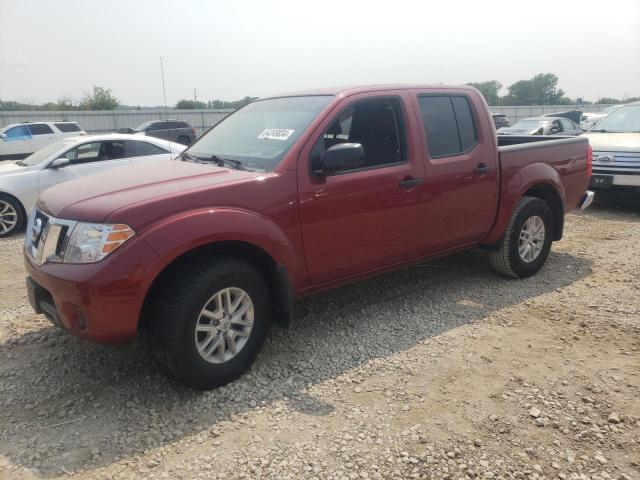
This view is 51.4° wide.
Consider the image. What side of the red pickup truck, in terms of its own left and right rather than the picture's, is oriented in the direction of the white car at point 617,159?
back

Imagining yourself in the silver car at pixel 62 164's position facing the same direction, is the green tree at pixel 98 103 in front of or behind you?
behind

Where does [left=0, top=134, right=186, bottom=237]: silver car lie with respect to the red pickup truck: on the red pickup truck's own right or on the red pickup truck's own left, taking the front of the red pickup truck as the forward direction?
on the red pickup truck's own right

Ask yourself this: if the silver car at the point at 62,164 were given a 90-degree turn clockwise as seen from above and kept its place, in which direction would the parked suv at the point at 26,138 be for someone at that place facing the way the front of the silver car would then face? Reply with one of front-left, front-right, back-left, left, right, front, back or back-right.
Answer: front-right

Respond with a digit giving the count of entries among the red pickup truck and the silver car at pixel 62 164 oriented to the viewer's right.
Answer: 0

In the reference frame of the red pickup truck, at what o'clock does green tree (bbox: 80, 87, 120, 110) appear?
The green tree is roughly at 4 o'clock from the red pickup truck.

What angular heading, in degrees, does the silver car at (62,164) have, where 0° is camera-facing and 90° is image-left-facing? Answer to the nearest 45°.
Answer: approximately 45°

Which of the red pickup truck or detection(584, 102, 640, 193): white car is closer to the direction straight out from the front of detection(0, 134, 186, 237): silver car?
the red pickup truck

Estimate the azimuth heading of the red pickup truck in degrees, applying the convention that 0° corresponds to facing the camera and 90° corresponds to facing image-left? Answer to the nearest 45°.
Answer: approximately 45°
